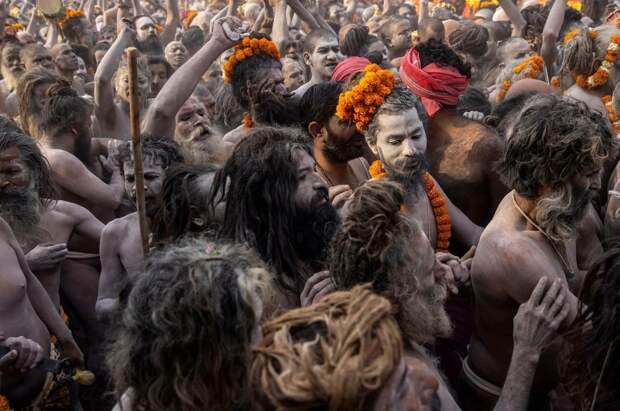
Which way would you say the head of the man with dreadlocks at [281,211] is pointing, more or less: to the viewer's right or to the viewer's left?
to the viewer's right

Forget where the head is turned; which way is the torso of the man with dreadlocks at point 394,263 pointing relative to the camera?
to the viewer's right

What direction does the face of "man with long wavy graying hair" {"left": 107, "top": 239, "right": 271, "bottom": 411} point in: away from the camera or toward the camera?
away from the camera
